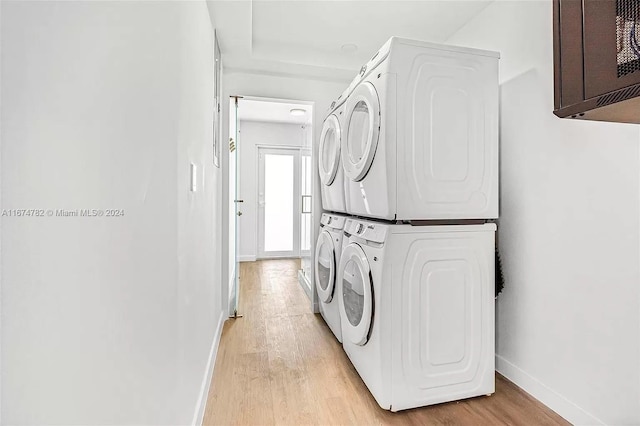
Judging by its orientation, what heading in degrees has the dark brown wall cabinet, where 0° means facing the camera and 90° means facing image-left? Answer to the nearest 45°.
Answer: approximately 45°

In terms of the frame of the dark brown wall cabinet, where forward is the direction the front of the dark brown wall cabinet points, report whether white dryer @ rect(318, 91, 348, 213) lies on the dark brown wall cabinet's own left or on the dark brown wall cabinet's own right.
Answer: on the dark brown wall cabinet's own right

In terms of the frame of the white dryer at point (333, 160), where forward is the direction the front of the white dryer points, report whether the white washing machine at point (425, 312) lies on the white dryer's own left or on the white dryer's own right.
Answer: on the white dryer's own left

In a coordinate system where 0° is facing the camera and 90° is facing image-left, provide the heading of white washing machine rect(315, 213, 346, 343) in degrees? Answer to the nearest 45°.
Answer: approximately 90°

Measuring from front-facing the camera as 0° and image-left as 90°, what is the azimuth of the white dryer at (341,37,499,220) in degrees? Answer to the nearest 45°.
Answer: approximately 45°

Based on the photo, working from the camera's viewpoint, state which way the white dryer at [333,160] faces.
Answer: facing to the left of the viewer

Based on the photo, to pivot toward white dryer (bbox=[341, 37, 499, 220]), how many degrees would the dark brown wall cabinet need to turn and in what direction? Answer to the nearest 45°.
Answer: approximately 90° to its right
